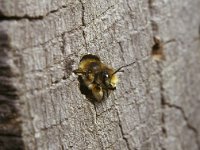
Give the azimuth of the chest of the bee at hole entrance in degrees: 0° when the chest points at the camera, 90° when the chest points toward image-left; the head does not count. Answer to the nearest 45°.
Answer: approximately 315°
